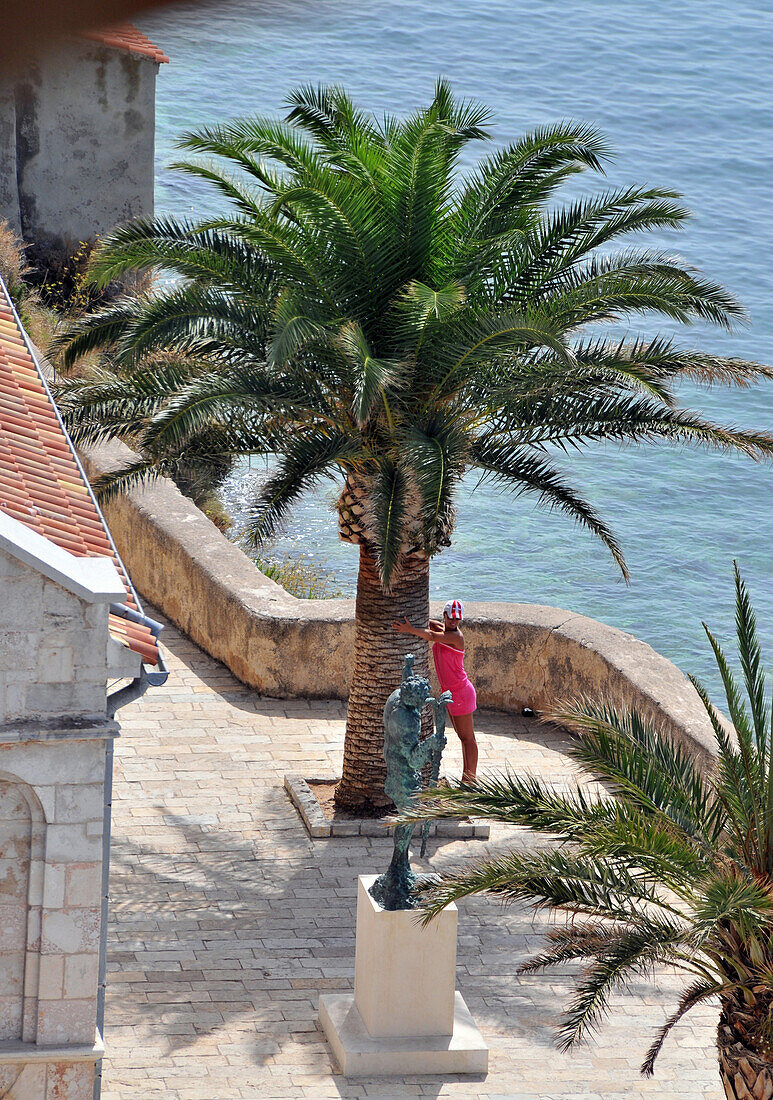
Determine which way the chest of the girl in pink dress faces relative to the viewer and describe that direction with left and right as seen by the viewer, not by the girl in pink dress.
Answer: facing to the left of the viewer

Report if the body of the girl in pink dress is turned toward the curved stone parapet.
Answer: no

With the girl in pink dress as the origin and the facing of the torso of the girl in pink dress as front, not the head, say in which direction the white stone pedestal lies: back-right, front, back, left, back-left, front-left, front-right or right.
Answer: left

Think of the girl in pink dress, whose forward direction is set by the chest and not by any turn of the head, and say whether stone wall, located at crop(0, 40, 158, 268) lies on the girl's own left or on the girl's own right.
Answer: on the girl's own right

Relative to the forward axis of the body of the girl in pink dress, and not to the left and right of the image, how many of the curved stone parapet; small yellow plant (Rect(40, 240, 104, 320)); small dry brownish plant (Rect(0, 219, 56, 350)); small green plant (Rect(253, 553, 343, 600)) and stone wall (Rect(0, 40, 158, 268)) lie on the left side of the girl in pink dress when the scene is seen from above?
0

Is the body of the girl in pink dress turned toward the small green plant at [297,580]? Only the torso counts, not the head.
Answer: no

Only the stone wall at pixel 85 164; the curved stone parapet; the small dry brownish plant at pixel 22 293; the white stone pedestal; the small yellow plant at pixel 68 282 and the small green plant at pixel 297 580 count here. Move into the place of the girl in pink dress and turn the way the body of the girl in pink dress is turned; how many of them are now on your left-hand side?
1

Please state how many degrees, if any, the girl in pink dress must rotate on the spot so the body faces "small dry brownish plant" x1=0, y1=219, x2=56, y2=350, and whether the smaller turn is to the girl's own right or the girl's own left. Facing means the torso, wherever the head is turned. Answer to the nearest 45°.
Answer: approximately 45° to the girl's own right

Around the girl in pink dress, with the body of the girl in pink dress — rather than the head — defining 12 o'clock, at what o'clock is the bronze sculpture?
The bronze sculpture is roughly at 9 o'clock from the girl in pink dress.

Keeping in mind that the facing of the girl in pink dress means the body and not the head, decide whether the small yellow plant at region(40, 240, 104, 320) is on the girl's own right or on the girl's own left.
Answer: on the girl's own right
